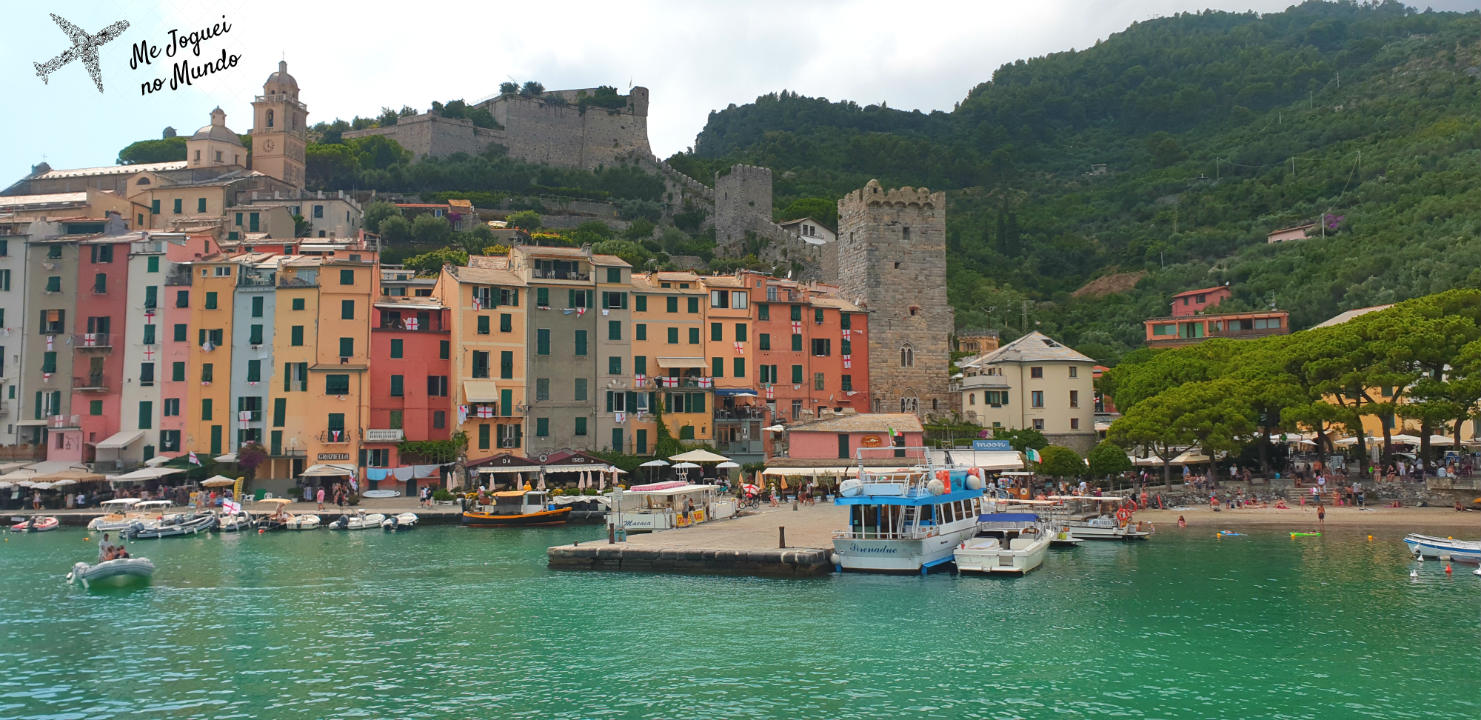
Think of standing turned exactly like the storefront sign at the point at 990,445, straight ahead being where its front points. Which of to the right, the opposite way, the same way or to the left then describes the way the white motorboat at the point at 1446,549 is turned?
to the right

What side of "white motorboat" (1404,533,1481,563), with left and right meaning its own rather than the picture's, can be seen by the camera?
left

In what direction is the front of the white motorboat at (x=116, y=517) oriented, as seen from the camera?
facing the viewer and to the left of the viewer

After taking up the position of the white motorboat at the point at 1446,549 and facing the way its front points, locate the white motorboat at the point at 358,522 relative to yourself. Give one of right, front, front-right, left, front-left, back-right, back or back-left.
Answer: front

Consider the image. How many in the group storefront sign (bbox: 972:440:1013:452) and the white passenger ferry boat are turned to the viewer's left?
0

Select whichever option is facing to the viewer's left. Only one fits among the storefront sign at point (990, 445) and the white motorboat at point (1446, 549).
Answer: the white motorboat

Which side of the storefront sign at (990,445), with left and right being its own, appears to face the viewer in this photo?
front

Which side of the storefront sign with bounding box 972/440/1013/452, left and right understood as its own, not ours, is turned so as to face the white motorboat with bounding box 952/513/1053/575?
front

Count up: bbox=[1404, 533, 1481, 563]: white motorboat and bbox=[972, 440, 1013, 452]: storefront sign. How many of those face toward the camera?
1

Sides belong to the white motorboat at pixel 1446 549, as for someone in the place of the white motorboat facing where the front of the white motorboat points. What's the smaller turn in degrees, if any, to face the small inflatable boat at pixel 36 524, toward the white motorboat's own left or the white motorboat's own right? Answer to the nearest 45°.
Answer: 0° — it already faces it

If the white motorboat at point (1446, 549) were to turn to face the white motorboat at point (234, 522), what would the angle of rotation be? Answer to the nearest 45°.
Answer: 0° — it already faces it

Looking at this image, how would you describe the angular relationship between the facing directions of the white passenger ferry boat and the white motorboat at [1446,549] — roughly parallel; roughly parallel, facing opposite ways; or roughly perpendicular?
roughly perpendicular

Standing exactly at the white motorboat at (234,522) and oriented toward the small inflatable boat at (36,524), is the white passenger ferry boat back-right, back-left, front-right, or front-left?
back-left

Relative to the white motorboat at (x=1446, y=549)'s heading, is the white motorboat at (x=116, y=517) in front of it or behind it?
in front

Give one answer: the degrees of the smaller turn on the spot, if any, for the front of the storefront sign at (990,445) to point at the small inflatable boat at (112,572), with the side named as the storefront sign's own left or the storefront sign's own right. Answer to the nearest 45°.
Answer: approximately 45° to the storefront sign's own right
